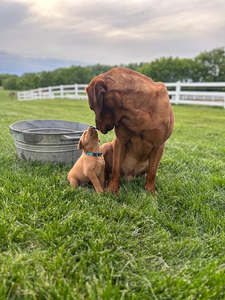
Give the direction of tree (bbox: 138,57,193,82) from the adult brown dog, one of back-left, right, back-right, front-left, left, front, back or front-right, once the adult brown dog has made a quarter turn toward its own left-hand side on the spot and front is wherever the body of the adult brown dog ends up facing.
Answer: left

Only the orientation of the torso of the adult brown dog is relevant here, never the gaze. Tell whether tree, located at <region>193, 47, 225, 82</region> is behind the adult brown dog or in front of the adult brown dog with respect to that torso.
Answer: behind

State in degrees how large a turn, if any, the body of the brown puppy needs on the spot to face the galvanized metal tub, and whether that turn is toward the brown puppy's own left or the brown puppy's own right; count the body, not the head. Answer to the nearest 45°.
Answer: approximately 180°

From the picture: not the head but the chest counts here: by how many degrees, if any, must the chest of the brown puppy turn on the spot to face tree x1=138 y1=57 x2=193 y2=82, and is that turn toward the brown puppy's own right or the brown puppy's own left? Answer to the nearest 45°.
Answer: approximately 135° to the brown puppy's own left

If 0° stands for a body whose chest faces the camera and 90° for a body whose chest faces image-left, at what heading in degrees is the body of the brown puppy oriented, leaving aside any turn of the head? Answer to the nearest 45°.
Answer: approximately 315°
